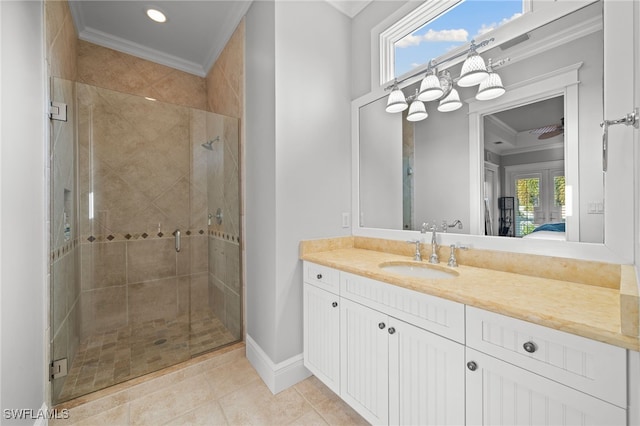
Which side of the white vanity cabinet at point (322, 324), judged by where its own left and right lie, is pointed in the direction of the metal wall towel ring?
left

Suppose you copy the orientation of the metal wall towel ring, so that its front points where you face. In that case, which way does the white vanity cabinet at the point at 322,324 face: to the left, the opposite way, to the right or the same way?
to the left

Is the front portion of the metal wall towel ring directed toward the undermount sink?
yes

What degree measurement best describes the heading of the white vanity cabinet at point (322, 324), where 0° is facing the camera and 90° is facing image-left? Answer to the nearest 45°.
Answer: approximately 45°

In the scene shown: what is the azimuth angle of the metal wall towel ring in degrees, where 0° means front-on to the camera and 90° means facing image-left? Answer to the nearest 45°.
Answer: approximately 90°

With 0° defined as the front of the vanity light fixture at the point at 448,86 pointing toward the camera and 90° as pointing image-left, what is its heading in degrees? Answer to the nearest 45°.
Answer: approximately 45°

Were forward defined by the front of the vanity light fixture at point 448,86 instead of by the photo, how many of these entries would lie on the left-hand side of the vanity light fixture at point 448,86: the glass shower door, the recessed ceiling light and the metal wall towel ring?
1

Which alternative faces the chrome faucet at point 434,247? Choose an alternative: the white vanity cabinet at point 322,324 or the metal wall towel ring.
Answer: the metal wall towel ring
